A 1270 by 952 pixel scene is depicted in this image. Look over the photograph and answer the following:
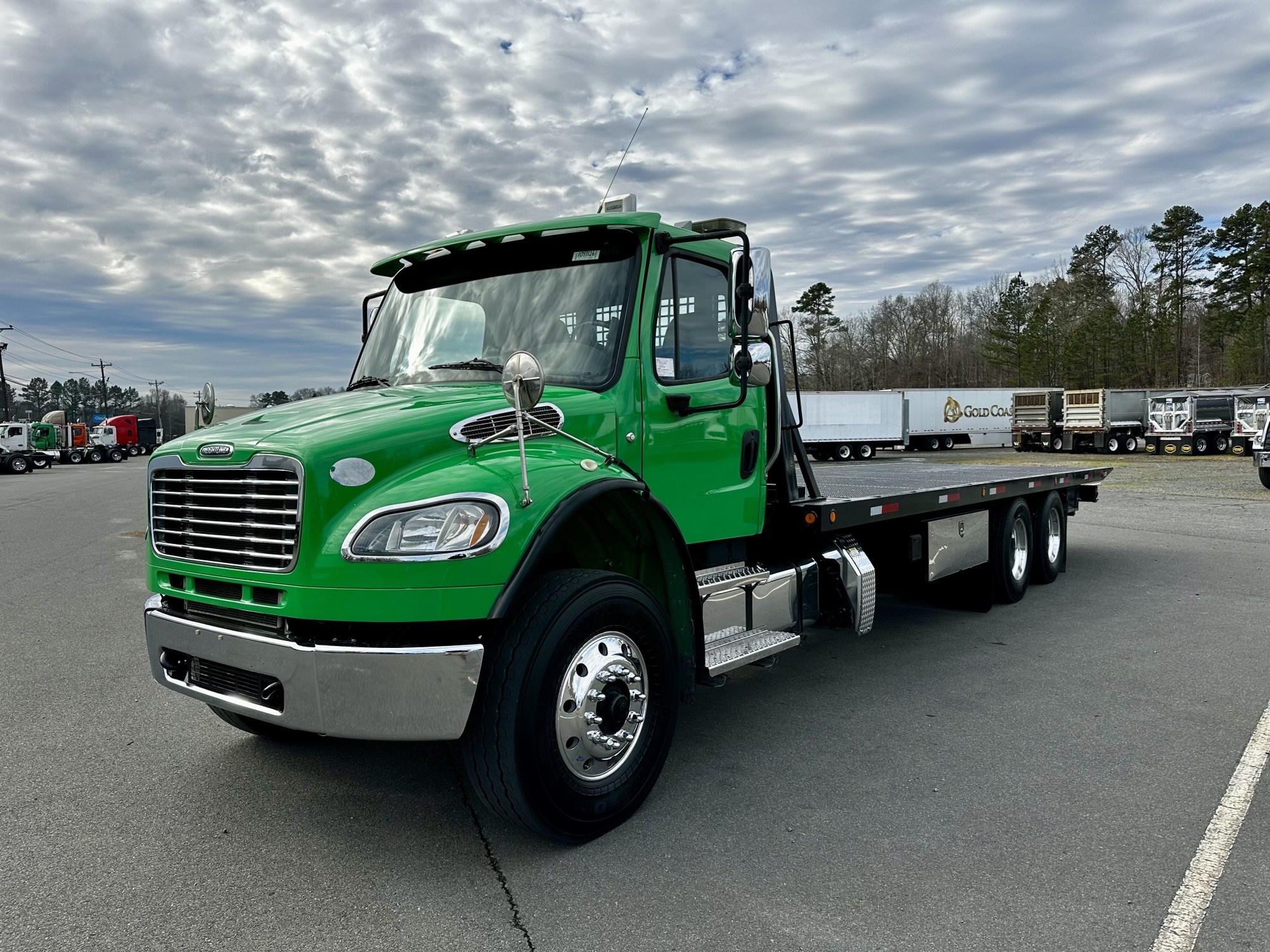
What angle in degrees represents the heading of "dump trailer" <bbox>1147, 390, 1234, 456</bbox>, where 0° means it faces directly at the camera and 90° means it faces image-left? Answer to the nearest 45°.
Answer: approximately 225°

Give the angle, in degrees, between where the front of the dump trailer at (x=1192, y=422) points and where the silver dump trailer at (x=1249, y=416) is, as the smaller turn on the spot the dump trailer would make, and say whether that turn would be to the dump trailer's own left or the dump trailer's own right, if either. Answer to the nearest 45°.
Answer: approximately 90° to the dump trailer's own right

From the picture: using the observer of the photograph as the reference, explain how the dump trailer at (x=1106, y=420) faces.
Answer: facing away from the viewer and to the right of the viewer

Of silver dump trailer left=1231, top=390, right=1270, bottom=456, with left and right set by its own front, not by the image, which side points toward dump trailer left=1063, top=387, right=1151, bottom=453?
left

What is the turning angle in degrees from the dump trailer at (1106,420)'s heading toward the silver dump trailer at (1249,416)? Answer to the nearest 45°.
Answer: approximately 90° to its right

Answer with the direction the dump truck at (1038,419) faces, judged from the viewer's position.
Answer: facing away from the viewer and to the right of the viewer

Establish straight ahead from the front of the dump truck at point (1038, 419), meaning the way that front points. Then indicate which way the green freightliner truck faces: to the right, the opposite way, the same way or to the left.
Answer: the opposite way

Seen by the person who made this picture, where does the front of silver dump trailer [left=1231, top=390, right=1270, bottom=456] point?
facing away from the viewer and to the right of the viewer

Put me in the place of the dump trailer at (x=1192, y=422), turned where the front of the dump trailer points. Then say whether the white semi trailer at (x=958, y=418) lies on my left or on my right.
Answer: on my left

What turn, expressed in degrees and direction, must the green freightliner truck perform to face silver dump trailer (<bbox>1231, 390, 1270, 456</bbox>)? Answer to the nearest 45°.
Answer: approximately 180°

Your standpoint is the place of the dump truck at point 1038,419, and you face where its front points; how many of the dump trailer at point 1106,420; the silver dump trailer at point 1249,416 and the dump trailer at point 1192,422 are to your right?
3

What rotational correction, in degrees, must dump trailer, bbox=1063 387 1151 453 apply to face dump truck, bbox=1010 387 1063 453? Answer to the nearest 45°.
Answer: approximately 90° to its left
